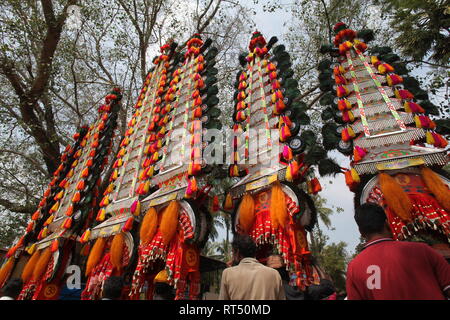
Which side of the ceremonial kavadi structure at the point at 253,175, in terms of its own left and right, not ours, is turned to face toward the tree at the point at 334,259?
back

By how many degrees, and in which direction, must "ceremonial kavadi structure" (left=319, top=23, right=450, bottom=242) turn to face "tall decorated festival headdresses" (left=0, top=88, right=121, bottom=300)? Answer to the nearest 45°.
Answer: approximately 90° to its right

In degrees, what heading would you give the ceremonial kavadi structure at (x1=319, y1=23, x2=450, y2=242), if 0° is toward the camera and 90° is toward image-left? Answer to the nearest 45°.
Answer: approximately 0°

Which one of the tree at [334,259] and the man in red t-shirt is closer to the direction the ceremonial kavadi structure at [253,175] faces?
the man in red t-shirt

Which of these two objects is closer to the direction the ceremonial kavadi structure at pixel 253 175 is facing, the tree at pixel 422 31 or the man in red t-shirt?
the man in red t-shirt

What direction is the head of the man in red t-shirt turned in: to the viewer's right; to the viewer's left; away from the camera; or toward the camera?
away from the camera

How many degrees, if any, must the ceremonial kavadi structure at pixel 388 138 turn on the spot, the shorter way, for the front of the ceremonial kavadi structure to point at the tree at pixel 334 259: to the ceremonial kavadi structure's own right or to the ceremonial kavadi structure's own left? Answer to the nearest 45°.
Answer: approximately 180°
